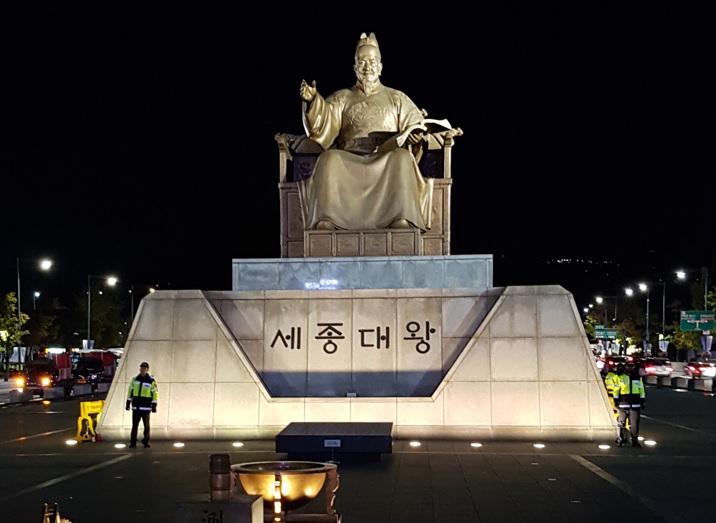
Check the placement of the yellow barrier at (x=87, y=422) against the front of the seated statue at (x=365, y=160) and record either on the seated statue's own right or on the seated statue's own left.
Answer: on the seated statue's own right

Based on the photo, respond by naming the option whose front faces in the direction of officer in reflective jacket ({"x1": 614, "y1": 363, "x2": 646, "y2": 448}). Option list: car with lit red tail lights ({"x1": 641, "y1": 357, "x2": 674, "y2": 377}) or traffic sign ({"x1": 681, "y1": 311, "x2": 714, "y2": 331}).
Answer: the traffic sign

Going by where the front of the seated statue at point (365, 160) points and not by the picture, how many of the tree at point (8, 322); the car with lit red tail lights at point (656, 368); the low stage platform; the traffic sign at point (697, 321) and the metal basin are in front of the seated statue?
2

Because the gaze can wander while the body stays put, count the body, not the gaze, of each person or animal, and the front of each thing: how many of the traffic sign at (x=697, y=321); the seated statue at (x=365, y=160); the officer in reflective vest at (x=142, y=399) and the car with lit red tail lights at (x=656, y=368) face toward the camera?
3

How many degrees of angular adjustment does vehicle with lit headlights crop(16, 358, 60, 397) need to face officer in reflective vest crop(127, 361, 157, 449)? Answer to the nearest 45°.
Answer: approximately 45° to its left

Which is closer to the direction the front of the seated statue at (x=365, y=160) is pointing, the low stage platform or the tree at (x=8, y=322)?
the low stage platform

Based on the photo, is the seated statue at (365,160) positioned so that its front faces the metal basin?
yes

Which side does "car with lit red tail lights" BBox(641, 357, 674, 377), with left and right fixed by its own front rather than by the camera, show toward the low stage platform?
back

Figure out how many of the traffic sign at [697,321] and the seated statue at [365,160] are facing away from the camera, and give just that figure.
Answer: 0

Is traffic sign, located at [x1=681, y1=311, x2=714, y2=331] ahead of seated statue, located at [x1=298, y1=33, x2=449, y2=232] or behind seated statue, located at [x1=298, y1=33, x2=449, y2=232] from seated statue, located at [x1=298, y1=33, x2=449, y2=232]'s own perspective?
behind

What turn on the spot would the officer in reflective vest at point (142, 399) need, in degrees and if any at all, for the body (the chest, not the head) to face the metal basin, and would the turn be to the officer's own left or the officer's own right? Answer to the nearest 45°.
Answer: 0° — they already face it

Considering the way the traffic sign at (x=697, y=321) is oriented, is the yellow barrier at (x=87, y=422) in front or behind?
in front
